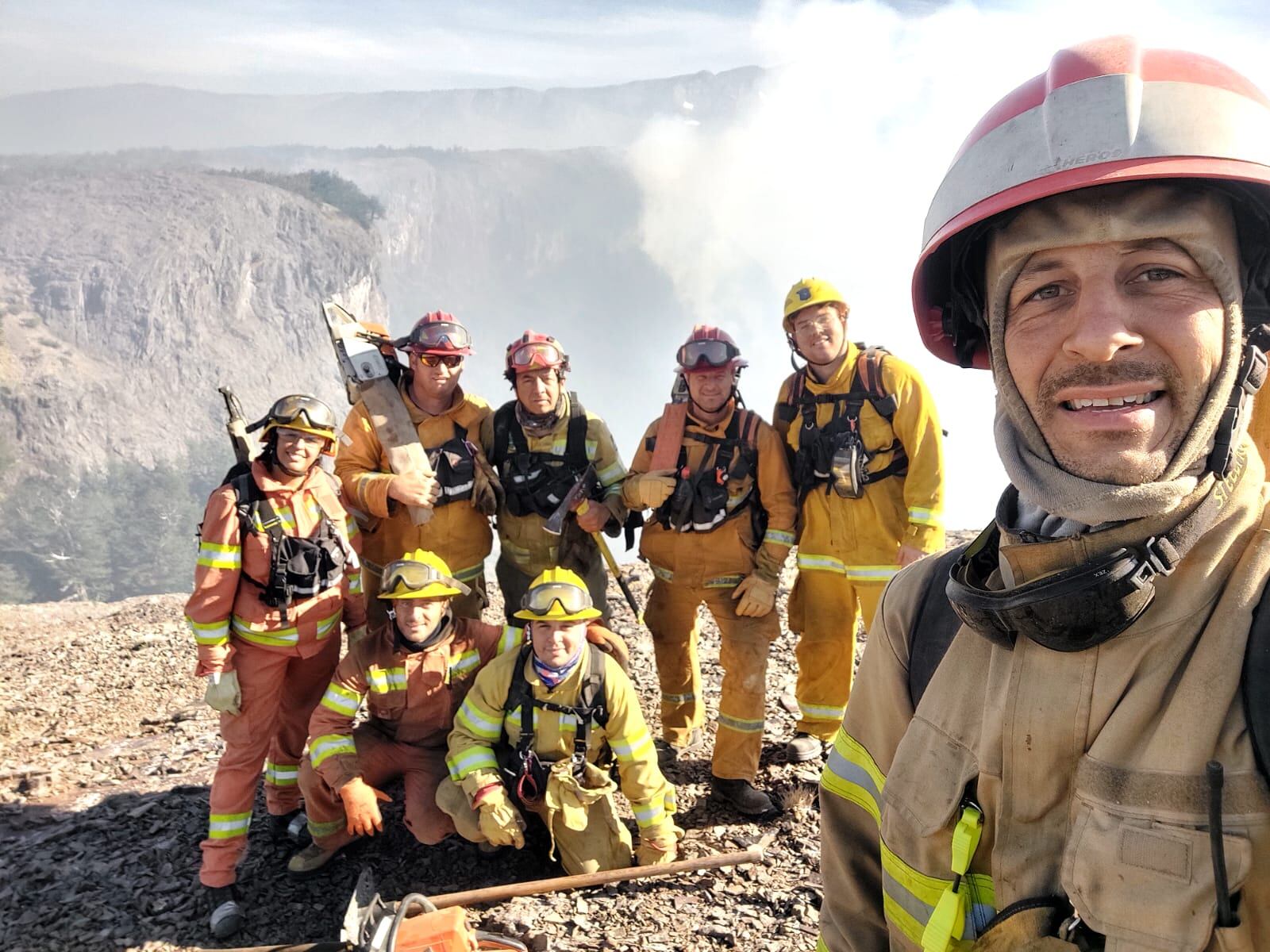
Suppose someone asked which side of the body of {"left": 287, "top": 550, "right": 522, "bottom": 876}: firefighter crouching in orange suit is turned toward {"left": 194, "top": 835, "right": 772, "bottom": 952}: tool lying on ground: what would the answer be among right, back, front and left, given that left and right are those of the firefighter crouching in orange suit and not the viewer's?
front

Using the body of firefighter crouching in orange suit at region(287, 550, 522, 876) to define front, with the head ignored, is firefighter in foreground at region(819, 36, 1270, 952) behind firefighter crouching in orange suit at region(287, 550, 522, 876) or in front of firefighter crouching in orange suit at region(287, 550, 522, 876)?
in front

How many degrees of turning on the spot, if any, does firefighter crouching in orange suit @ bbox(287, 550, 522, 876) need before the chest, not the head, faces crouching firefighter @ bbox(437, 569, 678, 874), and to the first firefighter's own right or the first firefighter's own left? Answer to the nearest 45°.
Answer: approximately 45° to the first firefighter's own left

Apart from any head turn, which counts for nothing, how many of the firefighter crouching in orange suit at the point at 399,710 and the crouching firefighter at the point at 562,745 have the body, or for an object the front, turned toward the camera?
2

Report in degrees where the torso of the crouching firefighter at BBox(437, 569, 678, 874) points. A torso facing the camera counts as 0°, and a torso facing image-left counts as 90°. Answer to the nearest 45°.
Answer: approximately 0°

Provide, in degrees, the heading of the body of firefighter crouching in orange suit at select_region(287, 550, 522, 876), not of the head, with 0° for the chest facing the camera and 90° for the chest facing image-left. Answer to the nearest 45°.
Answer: approximately 0°

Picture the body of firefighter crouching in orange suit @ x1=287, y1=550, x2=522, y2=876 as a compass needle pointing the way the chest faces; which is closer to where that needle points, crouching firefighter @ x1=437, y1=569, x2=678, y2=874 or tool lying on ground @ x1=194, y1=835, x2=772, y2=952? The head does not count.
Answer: the tool lying on ground

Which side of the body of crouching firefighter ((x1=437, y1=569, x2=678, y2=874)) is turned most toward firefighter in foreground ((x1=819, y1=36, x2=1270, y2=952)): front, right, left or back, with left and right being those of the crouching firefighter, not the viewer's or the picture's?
front
